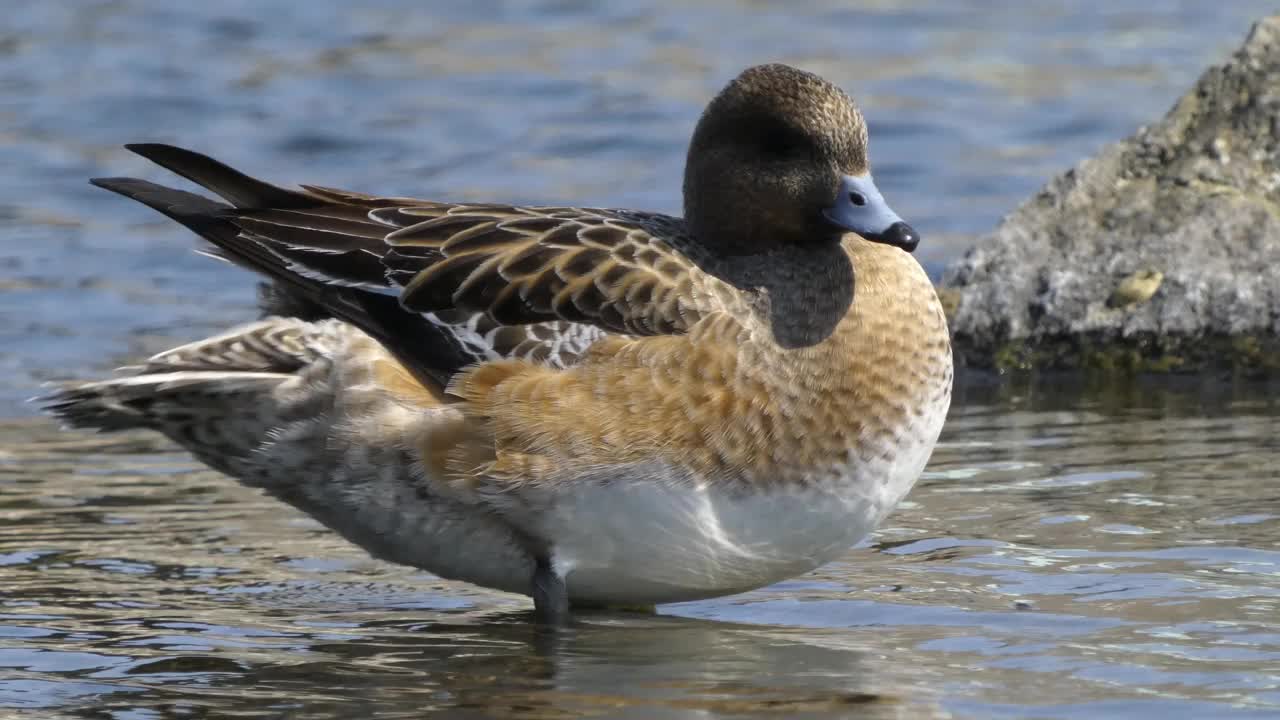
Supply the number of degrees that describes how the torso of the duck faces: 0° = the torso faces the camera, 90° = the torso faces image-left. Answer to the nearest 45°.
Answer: approximately 270°

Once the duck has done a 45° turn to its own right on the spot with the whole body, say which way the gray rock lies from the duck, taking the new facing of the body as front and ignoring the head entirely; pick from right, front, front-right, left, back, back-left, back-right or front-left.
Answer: left
